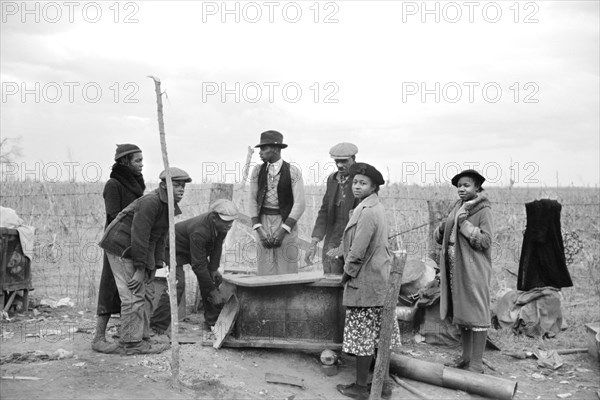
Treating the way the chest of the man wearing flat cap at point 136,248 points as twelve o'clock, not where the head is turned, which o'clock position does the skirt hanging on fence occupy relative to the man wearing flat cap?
The skirt hanging on fence is roughly at 12 o'clock from the man wearing flat cap.

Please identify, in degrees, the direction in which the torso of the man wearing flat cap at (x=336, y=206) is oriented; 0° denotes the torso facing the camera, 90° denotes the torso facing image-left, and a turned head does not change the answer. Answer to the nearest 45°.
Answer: approximately 0°

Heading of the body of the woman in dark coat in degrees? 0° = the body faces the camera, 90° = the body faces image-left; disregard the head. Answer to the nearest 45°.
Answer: approximately 270°
